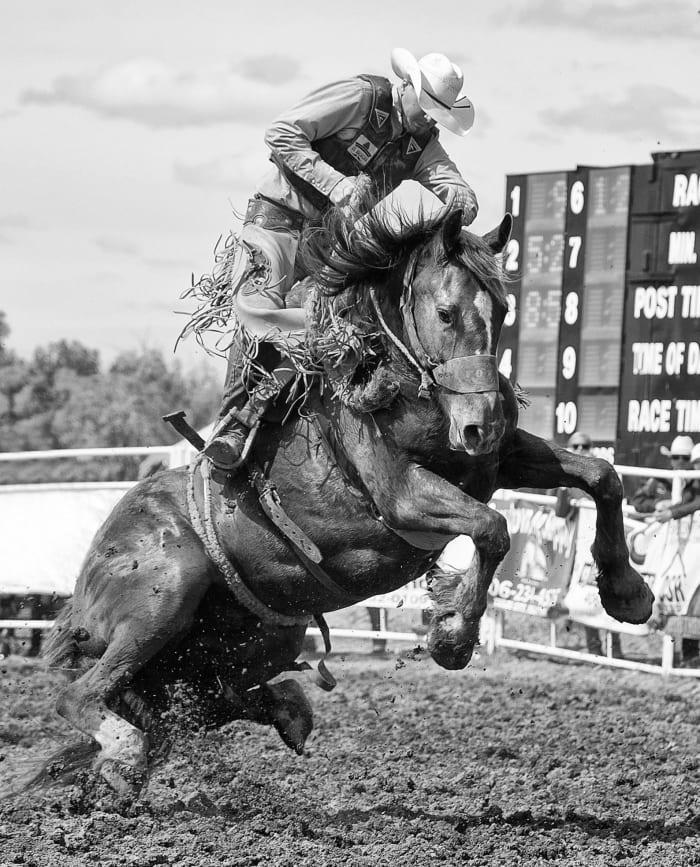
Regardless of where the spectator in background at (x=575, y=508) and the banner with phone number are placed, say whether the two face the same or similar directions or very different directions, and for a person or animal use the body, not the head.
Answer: same or similar directions

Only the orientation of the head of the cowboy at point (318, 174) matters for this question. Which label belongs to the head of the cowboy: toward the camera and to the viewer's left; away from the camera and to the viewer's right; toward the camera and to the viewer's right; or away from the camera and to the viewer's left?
toward the camera and to the viewer's right

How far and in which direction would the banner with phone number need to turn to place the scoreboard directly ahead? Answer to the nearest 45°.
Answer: approximately 180°

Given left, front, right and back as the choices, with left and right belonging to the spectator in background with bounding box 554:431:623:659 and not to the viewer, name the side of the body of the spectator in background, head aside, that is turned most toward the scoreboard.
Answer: back

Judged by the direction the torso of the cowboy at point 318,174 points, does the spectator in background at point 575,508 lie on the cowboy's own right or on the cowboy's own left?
on the cowboy's own left

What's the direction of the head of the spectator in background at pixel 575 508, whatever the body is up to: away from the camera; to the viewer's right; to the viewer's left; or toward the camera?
toward the camera

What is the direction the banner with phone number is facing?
toward the camera

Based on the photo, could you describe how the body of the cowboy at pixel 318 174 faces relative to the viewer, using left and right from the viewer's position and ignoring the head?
facing the viewer and to the right of the viewer

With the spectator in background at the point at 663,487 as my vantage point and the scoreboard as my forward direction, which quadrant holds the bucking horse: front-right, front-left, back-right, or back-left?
back-left

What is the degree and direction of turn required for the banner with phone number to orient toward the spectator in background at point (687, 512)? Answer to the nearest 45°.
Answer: approximately 45° to its left

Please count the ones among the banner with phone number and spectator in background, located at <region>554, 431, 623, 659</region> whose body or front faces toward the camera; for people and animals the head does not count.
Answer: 2

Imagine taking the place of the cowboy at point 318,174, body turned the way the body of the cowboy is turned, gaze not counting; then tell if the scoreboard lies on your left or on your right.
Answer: on your left

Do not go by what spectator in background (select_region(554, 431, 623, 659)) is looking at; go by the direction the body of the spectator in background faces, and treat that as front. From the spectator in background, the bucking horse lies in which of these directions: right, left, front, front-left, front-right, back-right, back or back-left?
front

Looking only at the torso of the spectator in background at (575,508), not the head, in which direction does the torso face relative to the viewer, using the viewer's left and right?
facing the viewer

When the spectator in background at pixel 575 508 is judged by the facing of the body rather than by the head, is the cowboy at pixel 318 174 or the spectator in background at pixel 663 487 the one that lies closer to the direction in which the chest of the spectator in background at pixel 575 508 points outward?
the cowboy
